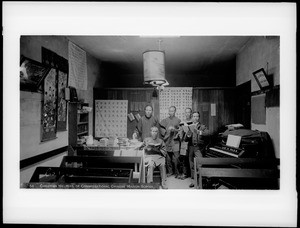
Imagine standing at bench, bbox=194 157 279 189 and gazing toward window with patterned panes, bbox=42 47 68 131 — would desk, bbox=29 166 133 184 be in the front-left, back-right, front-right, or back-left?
front-left

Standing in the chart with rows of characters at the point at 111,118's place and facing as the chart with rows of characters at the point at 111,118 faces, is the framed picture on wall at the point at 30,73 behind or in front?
in front

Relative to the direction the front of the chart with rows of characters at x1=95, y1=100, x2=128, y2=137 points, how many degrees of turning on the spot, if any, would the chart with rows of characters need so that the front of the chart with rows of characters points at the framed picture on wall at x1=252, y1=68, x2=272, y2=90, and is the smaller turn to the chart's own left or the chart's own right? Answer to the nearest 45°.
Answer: approximately 45° to the chart's own left

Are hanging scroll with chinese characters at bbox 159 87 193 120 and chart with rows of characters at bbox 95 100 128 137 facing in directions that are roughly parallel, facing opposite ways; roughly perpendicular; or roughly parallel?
roughly parallel

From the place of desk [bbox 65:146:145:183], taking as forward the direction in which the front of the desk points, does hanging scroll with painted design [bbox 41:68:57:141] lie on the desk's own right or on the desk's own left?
on the desk's own right

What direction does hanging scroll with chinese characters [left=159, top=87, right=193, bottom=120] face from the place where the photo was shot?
facing the viewer

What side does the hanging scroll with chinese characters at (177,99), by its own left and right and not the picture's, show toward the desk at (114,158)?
front

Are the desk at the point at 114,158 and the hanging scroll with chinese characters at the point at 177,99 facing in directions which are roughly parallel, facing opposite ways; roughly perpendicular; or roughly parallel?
roughly parallel

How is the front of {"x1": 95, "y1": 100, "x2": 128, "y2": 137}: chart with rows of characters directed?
toward the camera
